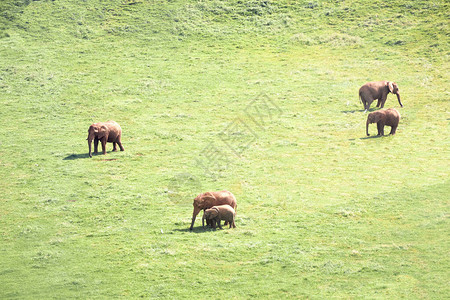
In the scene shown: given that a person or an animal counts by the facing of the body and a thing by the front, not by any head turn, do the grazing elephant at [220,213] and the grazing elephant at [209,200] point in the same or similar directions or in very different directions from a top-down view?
same or similar directions

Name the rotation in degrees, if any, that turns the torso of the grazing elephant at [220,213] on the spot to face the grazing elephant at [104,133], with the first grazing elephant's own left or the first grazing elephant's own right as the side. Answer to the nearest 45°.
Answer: approximately 45° to the first grazing elephant's own right

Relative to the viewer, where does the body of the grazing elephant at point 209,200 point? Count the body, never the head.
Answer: to the viewer's left

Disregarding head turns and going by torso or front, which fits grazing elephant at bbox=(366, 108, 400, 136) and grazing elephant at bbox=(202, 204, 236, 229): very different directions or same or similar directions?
same or similar directions

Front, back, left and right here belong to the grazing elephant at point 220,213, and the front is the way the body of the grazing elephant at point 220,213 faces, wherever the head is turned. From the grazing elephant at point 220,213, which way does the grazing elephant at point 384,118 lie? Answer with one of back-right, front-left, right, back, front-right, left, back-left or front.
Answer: back-right

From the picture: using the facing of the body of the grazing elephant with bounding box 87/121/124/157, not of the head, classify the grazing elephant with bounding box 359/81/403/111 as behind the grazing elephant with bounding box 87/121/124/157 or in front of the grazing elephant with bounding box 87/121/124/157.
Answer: behind

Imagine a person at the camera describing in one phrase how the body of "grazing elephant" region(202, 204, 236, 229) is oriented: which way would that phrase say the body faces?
to the viewer's left

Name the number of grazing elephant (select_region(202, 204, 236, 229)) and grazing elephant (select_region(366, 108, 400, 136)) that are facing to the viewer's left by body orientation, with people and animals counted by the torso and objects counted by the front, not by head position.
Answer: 2

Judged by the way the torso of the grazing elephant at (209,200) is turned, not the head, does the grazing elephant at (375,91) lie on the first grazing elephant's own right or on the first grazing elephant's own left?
on the first grazing elephant's own right

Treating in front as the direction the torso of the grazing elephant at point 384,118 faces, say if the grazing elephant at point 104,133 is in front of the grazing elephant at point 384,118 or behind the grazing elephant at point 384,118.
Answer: in front

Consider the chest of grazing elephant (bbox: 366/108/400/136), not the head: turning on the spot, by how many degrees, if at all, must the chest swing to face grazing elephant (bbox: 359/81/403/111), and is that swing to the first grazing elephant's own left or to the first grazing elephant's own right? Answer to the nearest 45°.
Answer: approximately 90° to the first grazing elephant's own right

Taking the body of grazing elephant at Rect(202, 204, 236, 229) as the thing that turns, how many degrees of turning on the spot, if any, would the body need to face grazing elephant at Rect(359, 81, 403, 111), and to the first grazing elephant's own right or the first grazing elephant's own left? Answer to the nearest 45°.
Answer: approximately 135° to the first grazing elephant's own right

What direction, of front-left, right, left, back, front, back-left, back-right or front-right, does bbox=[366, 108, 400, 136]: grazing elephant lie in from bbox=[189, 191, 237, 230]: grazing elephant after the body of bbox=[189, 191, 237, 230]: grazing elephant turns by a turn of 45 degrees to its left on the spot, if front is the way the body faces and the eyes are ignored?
back

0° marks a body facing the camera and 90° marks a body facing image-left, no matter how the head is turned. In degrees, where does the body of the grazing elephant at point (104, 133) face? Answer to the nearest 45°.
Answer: approximately 45°

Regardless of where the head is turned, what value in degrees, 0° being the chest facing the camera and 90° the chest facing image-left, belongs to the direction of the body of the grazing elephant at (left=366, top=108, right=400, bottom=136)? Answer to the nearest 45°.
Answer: approximately 90°
